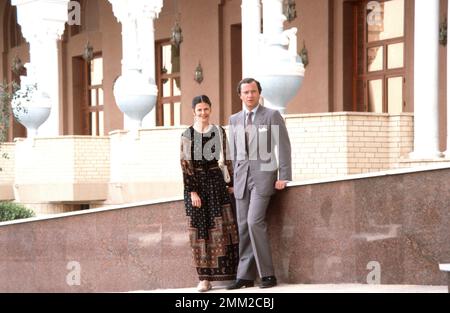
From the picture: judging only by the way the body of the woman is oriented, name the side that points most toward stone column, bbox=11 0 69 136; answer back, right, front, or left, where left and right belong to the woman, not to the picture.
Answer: back

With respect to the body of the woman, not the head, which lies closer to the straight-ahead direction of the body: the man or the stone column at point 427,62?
the man

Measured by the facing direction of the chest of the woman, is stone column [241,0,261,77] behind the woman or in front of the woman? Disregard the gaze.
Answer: behind

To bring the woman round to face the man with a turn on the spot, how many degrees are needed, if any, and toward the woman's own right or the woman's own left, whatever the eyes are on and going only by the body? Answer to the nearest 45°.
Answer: approximately 90° to the woman's own left

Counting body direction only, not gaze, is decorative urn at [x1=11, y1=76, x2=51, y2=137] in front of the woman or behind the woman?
behind

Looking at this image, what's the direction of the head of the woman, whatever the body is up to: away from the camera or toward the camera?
toward the camera

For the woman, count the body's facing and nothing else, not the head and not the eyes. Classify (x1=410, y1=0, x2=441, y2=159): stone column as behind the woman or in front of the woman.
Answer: behind

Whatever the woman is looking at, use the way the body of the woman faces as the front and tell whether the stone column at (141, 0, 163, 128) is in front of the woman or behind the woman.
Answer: behind

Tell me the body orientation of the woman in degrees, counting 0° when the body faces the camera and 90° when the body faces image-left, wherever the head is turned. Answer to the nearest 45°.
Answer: approximately 0°

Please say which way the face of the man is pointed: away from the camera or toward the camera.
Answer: toward the camera

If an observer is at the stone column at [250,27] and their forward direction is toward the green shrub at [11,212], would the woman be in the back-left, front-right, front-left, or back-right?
front-left

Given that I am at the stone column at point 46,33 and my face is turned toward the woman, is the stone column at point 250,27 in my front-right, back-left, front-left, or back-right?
front-left

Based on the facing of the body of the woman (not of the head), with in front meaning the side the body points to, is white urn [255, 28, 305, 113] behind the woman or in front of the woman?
behind
